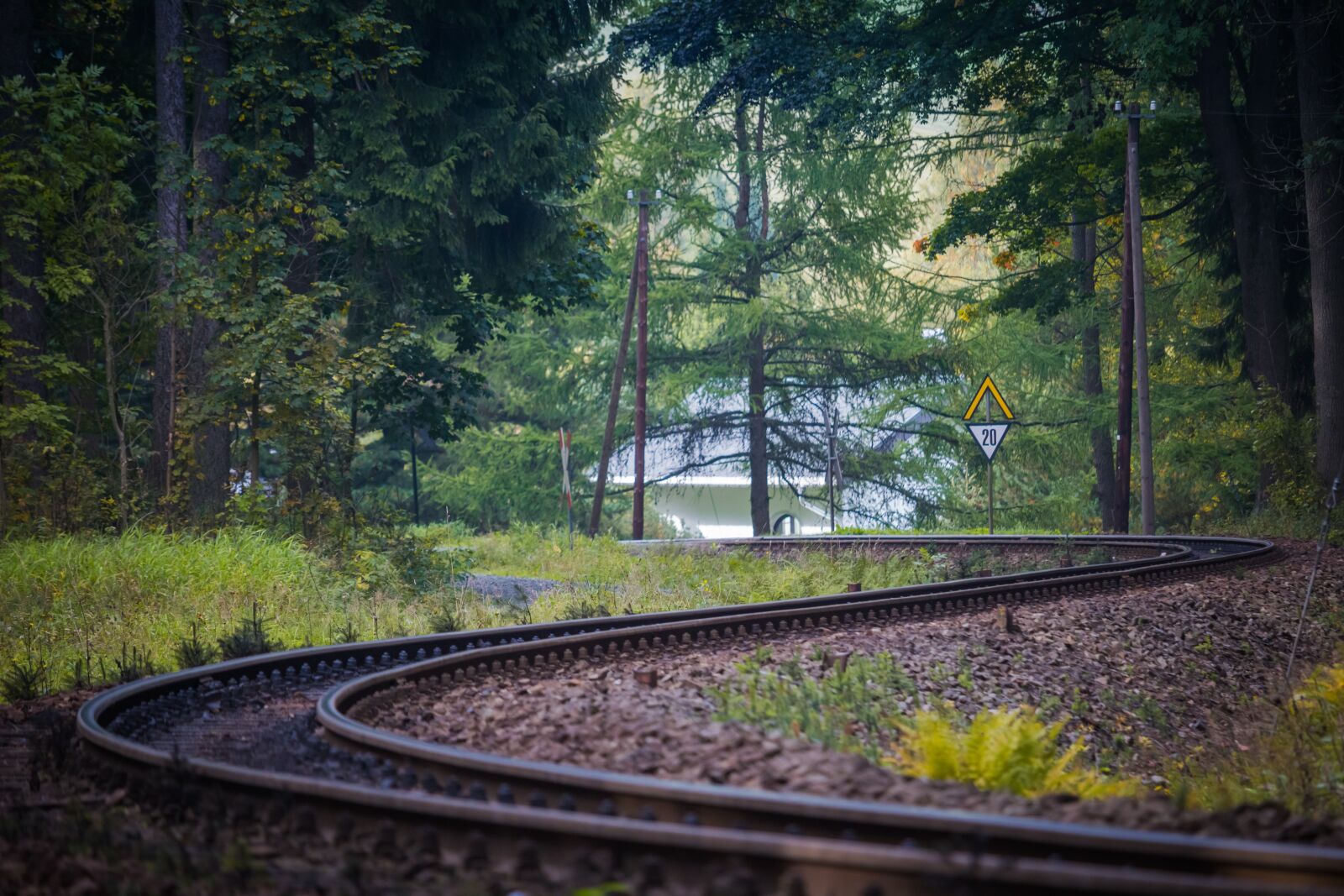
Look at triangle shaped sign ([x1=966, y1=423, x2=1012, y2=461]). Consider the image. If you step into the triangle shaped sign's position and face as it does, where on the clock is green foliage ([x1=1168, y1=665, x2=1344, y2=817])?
The green foliage is roughly at 12 o'clock from the triangle shaped sign.

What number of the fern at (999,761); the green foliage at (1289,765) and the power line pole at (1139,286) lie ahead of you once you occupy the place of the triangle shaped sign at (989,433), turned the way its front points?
2

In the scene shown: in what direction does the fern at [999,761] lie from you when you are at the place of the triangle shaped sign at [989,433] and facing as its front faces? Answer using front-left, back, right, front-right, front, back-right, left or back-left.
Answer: front

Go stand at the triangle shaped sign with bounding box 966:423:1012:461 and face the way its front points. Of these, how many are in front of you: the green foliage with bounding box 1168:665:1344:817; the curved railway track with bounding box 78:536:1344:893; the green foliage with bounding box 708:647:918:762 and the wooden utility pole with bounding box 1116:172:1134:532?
3

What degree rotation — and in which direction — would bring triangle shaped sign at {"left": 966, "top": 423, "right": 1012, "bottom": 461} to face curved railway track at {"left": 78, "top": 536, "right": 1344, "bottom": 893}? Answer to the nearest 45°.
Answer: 0° — it already faces it

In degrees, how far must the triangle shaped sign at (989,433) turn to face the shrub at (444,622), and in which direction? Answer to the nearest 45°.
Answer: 0° — it already faces it

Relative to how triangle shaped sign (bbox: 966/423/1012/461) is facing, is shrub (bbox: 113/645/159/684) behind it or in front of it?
in front

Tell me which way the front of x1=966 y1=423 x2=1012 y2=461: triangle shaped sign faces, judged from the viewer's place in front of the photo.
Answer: facing the viewer

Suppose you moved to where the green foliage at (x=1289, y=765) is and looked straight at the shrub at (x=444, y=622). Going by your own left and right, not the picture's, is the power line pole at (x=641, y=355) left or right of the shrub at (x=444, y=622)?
right
